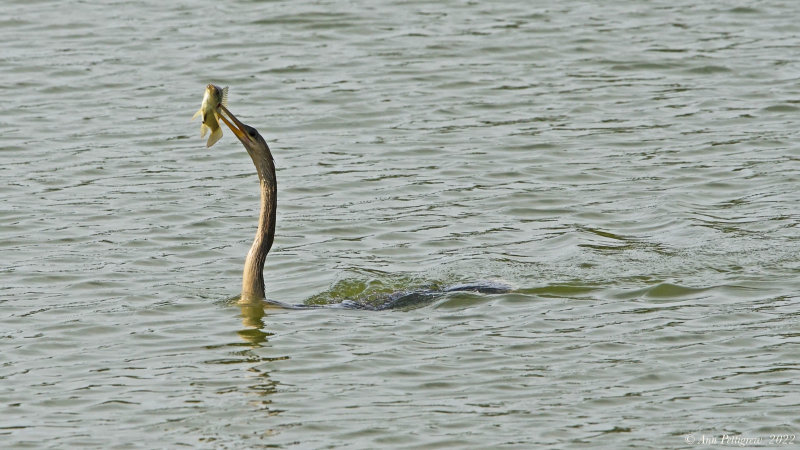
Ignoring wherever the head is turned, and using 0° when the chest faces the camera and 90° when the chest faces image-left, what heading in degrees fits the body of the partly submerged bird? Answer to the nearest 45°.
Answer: approximately 90°
